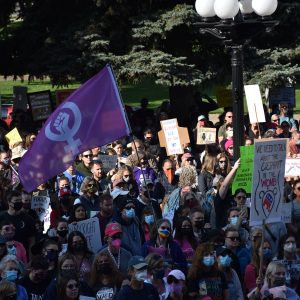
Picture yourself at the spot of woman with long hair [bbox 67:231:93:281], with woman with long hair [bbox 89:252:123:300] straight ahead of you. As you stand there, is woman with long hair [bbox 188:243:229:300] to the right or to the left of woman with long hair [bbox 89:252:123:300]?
left

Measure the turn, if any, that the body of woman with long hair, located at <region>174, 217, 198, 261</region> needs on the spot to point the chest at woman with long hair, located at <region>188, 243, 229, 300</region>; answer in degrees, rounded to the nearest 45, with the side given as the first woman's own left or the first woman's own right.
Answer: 0° — they already face them

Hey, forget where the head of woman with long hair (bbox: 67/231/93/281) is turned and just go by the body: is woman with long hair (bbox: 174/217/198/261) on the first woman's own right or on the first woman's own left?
on the first woman's own left

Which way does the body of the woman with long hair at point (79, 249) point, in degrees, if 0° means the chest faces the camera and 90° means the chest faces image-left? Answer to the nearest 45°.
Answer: approximately 0°

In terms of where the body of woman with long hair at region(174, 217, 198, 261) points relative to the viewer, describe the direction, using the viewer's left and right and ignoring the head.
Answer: facing the viewer

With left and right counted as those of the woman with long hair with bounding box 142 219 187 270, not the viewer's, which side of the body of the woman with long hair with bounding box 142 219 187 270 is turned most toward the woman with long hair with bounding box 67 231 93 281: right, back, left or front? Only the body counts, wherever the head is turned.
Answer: right

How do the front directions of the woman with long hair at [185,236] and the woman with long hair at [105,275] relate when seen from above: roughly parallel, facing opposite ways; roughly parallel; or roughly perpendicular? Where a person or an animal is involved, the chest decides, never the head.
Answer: roughly parallel

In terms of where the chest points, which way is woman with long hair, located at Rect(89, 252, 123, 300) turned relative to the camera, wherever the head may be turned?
toward the camera
